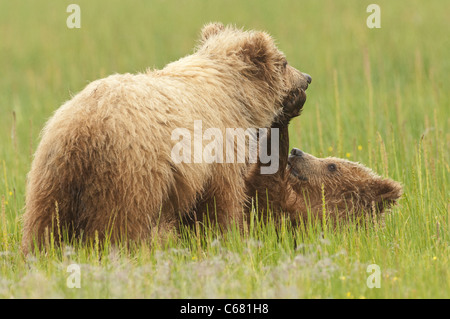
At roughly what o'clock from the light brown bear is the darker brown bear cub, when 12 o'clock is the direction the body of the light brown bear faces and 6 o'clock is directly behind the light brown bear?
The darker brown bear cub is roughly at 12 o'clock from the light brown bear.

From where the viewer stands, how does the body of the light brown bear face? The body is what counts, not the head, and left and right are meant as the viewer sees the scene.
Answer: facing away from the viewer and to the right of the viewer
